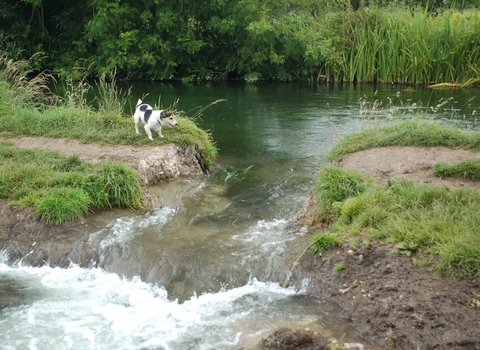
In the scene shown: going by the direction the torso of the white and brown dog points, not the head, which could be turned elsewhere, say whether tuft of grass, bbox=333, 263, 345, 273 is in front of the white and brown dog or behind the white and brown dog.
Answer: in front

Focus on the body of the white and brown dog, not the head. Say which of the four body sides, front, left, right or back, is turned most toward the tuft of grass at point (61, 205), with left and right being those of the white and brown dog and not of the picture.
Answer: right

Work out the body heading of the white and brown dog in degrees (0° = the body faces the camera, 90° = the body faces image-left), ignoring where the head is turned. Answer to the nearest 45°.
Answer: approximately 315°

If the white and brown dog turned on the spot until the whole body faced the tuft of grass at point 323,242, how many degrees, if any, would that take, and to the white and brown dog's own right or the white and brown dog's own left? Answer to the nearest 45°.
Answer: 0° — it already faces it

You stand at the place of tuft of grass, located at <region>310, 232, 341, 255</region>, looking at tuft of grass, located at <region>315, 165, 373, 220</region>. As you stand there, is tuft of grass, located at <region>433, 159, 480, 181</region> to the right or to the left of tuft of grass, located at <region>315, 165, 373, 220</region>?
right

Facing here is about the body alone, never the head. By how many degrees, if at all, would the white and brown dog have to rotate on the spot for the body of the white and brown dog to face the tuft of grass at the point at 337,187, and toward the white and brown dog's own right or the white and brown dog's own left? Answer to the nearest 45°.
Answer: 0° — it already faces it

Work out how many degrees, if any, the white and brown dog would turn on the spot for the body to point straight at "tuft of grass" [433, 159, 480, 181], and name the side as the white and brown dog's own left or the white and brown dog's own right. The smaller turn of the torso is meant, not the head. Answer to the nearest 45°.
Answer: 0° — it already faces it
